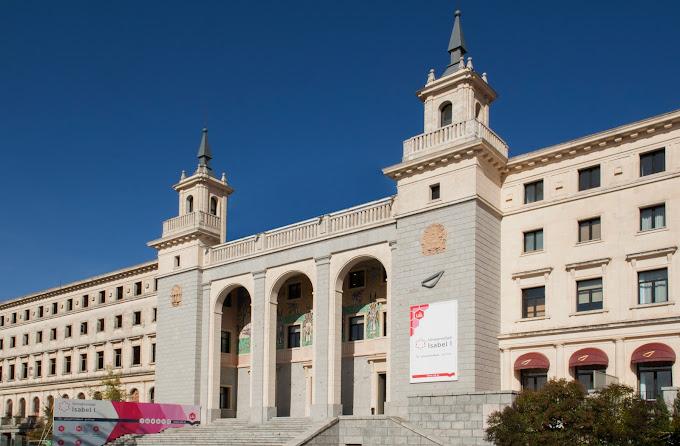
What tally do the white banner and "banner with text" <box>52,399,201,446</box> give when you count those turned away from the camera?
0

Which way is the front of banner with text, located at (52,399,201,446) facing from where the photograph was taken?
facing the viewer and to the right of the viewer

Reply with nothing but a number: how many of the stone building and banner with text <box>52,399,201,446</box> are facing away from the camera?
0

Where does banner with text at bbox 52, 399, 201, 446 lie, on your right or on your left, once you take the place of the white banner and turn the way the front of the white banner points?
on your right

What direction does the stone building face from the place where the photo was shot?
facing the viewer and to the left of the viewer
